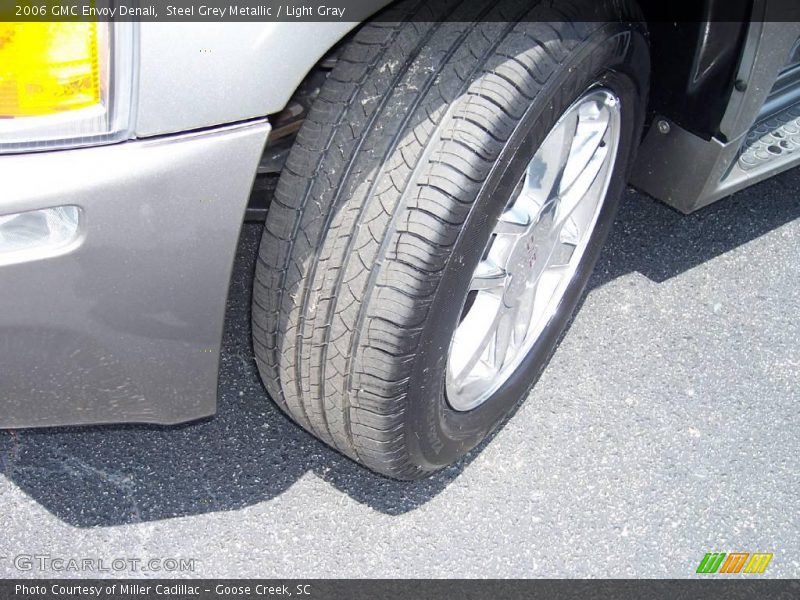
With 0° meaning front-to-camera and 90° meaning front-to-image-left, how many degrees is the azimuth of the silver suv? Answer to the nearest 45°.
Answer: approximately 45°
